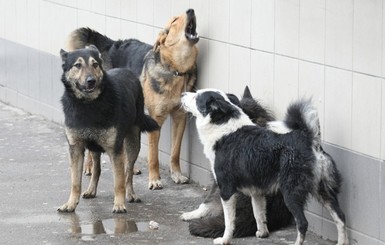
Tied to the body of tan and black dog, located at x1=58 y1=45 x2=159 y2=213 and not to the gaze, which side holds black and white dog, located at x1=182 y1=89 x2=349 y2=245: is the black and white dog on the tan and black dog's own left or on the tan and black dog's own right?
on the tan and black dog's own left

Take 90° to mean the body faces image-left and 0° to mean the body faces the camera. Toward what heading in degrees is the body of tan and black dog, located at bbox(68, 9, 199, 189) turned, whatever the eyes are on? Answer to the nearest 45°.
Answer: approximately 315°

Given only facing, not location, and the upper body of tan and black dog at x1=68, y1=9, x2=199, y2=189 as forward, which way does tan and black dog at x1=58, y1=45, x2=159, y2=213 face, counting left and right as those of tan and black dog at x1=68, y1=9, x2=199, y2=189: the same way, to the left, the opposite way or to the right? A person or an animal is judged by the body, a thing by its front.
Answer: to the right
